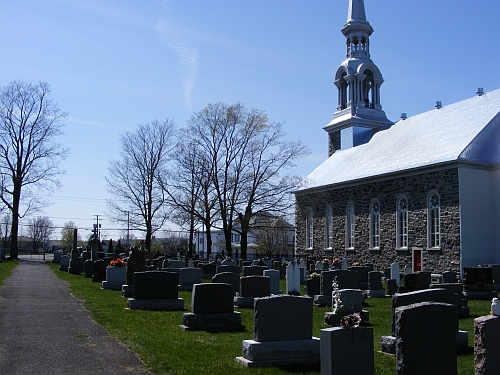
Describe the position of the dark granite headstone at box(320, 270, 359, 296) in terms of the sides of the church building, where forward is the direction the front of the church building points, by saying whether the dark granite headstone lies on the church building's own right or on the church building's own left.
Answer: on the church building's own left

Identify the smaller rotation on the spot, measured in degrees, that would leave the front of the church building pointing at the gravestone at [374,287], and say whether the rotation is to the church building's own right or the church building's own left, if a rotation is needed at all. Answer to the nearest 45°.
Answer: approximately 135° to the church building's own left

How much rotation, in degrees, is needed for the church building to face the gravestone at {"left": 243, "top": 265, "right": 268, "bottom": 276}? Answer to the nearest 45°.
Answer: approximately 90° to its left

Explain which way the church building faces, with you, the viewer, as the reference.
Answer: facing away from the viewer and to the left of the viewer

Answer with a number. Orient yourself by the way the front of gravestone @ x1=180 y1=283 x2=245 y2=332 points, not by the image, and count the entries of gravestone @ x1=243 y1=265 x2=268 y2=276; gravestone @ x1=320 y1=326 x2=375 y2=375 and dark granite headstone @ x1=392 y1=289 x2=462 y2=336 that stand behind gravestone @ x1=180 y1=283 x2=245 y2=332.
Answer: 1

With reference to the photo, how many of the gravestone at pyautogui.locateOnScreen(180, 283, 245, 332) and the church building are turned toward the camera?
1

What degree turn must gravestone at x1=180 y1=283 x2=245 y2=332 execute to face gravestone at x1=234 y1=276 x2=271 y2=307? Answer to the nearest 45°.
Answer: approximately 180°

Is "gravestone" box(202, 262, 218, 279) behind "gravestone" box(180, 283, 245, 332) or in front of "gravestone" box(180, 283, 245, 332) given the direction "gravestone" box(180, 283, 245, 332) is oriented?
behind

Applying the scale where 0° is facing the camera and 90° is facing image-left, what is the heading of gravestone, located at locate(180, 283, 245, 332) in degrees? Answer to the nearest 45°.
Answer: approximately 0°

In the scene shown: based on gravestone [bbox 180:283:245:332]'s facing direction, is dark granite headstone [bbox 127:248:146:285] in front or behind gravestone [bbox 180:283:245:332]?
behind

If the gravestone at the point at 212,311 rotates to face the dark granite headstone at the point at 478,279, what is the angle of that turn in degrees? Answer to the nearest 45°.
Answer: approximately 135° to its left

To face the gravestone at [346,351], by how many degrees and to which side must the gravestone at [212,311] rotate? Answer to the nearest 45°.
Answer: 0° — it already faces it

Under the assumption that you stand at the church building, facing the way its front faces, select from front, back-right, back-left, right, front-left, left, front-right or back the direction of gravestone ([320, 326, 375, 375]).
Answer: back-left
